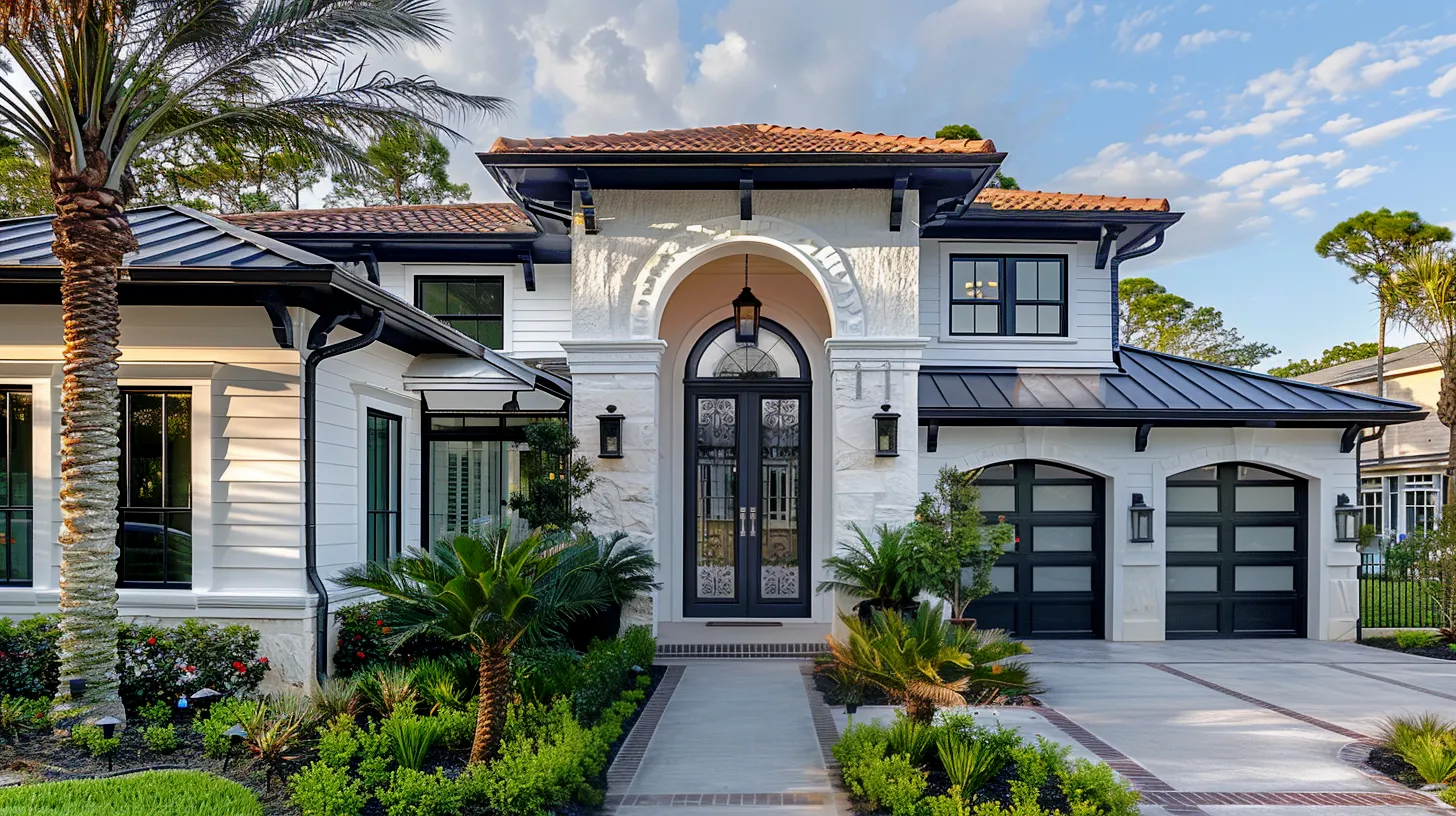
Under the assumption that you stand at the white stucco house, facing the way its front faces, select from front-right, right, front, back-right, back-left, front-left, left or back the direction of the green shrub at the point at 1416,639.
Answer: left

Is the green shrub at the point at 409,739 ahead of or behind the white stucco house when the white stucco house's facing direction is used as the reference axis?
ahead

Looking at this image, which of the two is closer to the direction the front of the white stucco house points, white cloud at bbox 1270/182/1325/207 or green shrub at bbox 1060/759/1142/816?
the green shrub

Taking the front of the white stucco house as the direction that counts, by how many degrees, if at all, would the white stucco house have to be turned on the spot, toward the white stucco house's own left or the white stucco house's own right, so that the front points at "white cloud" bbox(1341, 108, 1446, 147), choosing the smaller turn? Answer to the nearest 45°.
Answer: approximately 135° to the white stucco house's own left

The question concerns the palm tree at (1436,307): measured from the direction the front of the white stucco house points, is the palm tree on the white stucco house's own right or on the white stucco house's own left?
on the white stucco house's own left

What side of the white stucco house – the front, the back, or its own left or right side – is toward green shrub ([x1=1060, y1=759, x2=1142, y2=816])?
front

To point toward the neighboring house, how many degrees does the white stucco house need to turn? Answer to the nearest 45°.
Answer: approximately 135° to its left

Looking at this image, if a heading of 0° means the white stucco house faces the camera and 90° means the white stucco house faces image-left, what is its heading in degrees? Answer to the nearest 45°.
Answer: approximately 0°

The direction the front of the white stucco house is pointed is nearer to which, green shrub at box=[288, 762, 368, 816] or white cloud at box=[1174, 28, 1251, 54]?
the green shrub

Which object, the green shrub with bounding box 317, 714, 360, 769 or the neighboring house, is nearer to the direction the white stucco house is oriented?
the green shrub

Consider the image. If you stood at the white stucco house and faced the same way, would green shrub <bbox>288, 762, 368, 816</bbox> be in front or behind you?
in front
